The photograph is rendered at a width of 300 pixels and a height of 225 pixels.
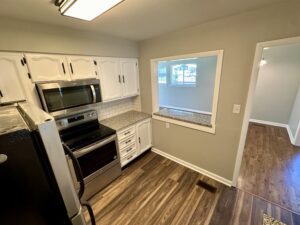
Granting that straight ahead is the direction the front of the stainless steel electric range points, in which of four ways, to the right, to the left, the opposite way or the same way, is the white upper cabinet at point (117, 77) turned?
the same way

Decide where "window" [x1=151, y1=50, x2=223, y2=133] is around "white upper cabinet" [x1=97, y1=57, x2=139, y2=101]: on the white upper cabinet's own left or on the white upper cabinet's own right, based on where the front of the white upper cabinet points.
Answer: on the white upper cabinet's own left

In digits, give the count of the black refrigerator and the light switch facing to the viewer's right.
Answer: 1

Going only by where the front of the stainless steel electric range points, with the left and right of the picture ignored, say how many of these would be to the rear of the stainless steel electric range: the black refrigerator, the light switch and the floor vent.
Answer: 0

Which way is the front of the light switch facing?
toward the camera

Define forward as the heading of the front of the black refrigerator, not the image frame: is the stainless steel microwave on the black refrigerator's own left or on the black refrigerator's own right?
on the black refrigerator's own left

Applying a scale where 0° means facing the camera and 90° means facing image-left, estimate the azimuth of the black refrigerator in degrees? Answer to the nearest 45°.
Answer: approximately 270°

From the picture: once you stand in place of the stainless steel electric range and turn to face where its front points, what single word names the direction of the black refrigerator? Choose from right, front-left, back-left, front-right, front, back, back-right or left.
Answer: front-right

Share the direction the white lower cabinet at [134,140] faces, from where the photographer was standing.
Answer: facing the viewer and to the right of the viewer

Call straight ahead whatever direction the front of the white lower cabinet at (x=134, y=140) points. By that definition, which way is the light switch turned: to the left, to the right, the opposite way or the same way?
to the right

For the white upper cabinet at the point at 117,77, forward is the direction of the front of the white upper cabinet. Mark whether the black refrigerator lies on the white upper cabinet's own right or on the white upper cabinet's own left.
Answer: on the white upper cabinet's own right

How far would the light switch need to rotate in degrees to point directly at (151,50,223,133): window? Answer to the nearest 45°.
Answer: approximately 135° to its right

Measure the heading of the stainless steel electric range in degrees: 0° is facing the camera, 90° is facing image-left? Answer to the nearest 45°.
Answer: approximately 315°
